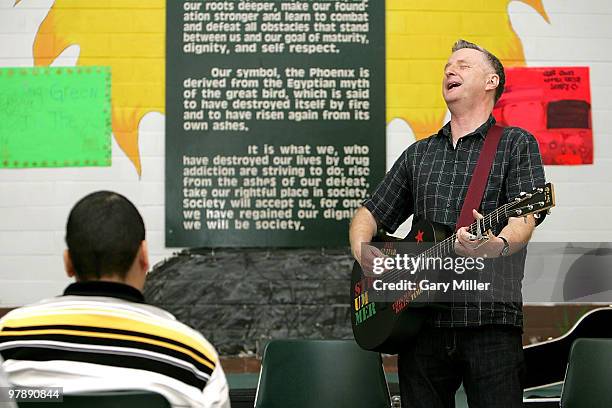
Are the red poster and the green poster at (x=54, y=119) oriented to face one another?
no

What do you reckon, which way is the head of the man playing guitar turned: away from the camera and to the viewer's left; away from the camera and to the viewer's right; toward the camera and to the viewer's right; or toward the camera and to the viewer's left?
toward the camera and to the viewer's left

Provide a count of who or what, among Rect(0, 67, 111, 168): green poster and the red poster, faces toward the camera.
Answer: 2

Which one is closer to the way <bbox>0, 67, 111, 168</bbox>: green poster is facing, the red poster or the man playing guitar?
the man playing guitar

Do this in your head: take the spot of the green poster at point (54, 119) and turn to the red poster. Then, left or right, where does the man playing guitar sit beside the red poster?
right

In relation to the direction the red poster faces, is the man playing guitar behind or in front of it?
in front

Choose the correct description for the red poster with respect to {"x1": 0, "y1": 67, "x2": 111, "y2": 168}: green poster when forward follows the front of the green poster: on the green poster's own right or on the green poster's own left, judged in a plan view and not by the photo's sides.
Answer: on the green poster's own left

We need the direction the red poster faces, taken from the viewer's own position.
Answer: facing the viewer

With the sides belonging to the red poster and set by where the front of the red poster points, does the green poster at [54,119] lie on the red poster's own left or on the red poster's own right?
on the red poster's own right
